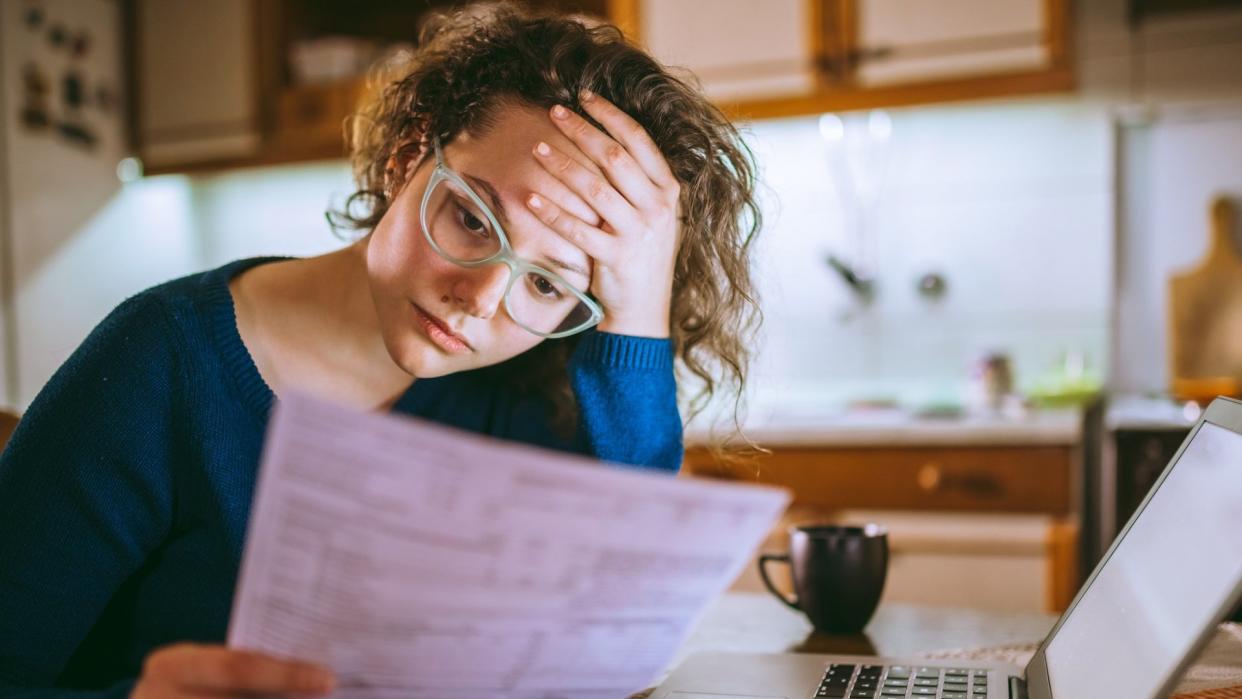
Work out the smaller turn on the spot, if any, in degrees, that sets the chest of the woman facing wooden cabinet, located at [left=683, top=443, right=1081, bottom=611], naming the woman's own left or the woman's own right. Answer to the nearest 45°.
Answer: approximately 90° to the woman's own left

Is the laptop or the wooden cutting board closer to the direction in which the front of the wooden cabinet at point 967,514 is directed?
the laptop

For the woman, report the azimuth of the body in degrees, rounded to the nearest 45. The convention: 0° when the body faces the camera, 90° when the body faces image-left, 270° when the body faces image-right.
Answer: approximately 315°

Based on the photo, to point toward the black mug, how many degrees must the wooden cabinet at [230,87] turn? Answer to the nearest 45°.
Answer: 0° — it already faces it

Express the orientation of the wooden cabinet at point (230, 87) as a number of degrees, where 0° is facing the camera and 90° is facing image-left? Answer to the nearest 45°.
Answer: approximately 0°

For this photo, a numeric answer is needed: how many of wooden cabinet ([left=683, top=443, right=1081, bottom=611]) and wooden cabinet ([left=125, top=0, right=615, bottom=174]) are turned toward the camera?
2

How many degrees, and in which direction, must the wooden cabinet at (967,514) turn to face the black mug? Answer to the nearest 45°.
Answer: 0° — it already faces it

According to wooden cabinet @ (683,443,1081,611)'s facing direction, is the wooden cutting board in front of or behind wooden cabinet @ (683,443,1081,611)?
behind

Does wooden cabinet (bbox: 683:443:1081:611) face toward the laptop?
yes

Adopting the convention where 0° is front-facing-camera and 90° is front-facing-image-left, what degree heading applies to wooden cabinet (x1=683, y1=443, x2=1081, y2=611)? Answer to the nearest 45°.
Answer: approximately 0°

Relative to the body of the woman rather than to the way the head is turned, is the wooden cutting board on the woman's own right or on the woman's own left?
on the woman's own left

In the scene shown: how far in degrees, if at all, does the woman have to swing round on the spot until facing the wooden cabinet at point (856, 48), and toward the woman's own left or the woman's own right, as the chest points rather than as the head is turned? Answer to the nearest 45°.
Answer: approximately 90° to the woman's own left

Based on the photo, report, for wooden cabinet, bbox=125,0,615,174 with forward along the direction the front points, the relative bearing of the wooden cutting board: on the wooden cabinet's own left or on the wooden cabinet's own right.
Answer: on the wooden cabinet's own left
